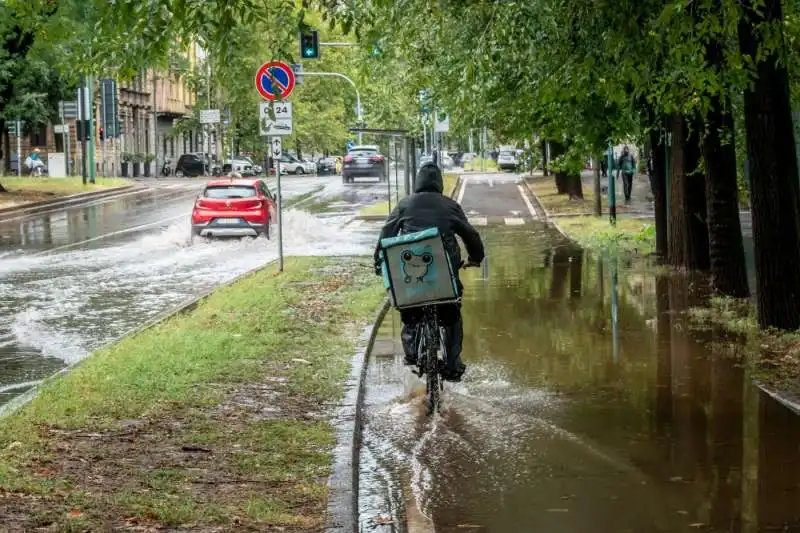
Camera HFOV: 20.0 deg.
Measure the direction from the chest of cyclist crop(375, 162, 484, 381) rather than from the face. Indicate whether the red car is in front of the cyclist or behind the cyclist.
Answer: in front

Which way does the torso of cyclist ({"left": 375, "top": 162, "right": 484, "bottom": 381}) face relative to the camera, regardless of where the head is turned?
away from the camera

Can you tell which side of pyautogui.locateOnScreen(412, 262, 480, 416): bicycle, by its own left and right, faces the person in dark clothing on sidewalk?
front

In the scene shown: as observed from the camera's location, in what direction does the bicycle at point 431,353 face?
facing away from the viewer

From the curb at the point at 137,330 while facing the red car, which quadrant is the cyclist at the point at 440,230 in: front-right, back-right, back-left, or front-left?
back-right

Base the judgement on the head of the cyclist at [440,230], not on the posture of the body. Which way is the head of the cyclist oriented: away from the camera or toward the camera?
away from the camera
